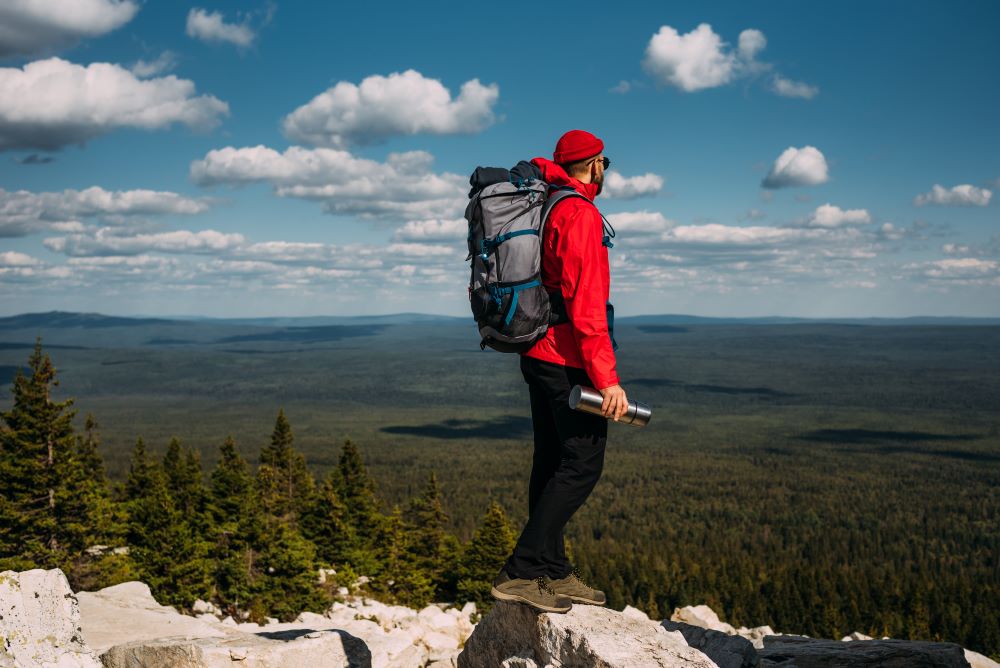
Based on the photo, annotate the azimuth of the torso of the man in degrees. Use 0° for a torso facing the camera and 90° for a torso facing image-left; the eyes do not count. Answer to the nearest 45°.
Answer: approximately 270°

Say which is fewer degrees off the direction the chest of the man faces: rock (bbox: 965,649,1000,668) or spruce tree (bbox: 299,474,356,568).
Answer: the rock

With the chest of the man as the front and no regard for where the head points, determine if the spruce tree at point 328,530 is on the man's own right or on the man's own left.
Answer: on the man's own left

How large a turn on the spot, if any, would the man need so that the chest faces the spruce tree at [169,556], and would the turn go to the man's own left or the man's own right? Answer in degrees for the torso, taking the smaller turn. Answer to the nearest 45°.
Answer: approximately 135° to the man's own left

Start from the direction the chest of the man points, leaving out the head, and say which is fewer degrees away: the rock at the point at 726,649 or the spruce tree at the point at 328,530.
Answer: the rock

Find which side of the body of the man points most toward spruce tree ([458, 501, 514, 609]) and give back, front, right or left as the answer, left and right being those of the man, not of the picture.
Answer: left

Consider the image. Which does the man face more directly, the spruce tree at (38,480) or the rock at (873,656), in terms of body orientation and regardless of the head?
the rock

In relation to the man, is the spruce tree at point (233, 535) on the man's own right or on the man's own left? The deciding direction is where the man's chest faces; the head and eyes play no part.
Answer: on the man's own left
